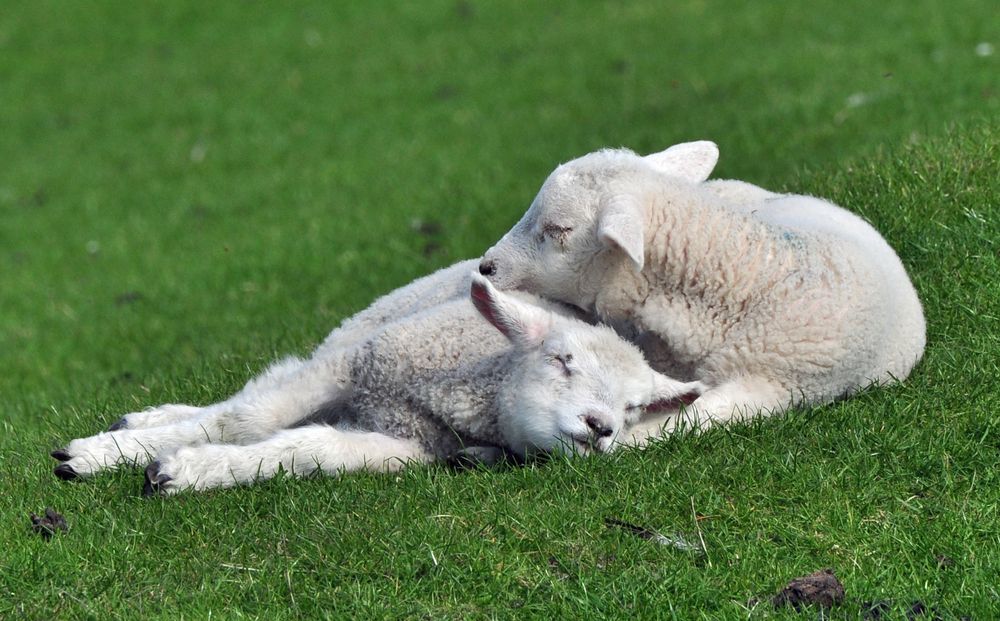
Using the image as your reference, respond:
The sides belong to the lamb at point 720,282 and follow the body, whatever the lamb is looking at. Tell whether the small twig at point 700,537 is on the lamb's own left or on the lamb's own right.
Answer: on the lamb's own left

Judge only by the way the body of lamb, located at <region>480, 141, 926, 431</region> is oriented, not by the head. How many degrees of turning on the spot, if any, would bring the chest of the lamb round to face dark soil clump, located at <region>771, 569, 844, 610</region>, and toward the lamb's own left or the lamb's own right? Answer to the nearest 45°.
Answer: approximately 90° to the lamb's own left

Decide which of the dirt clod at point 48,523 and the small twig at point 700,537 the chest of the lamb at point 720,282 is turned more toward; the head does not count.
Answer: the dirt clod

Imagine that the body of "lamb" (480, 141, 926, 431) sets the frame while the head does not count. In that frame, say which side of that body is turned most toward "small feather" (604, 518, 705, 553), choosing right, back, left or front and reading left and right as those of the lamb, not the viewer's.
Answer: left

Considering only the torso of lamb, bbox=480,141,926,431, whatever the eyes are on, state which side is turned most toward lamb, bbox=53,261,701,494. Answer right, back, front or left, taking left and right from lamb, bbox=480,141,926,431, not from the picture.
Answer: front

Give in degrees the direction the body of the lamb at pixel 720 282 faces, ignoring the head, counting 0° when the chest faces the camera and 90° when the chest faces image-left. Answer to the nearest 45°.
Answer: approximately 90°

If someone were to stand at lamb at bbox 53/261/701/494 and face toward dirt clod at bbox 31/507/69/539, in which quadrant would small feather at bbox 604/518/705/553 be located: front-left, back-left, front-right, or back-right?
back-left

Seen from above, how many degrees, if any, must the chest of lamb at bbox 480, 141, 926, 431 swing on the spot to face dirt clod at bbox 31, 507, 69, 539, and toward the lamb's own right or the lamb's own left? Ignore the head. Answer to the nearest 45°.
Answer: approximately 45° to the lamb's own left
